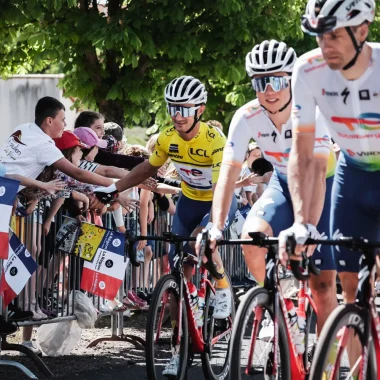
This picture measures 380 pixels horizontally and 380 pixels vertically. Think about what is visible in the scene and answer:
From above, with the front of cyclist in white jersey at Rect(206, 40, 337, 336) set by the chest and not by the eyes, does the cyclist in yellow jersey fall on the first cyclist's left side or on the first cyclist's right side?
on the first cyclist's right side

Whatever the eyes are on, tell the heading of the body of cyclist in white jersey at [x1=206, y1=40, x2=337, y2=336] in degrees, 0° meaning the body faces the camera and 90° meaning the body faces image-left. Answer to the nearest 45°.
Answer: approximately 45°

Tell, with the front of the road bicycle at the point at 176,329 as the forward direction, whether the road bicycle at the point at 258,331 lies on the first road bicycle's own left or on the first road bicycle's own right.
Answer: on the first road bicycle's own left

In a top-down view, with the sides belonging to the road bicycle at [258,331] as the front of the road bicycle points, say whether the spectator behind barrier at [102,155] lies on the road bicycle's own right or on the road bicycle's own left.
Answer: on the road bicycle's own right

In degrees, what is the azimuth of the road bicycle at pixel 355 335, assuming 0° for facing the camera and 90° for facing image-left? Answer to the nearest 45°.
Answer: approximately 45°

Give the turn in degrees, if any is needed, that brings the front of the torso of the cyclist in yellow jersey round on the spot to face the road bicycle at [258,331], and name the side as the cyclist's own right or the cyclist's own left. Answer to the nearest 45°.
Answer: approximately 45° to the cyclist's own left
